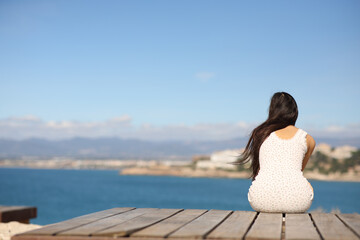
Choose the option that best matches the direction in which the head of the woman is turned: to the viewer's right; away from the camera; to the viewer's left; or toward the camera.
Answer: away from the camera

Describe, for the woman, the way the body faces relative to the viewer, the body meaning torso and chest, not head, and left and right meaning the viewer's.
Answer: facing away from the viewer
